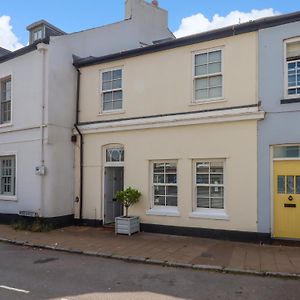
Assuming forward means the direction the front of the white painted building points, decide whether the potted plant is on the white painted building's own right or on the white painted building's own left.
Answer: on the white painted building's own left

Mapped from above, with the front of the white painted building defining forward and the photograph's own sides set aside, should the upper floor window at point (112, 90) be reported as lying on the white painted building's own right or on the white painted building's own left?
on the white painted building's own left

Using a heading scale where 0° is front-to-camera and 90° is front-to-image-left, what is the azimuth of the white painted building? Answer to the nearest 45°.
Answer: approximately 45°
